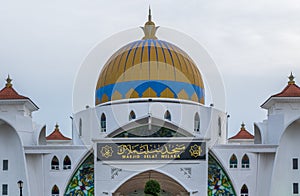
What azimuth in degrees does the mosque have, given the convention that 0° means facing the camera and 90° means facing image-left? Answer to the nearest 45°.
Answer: approximately 0°
